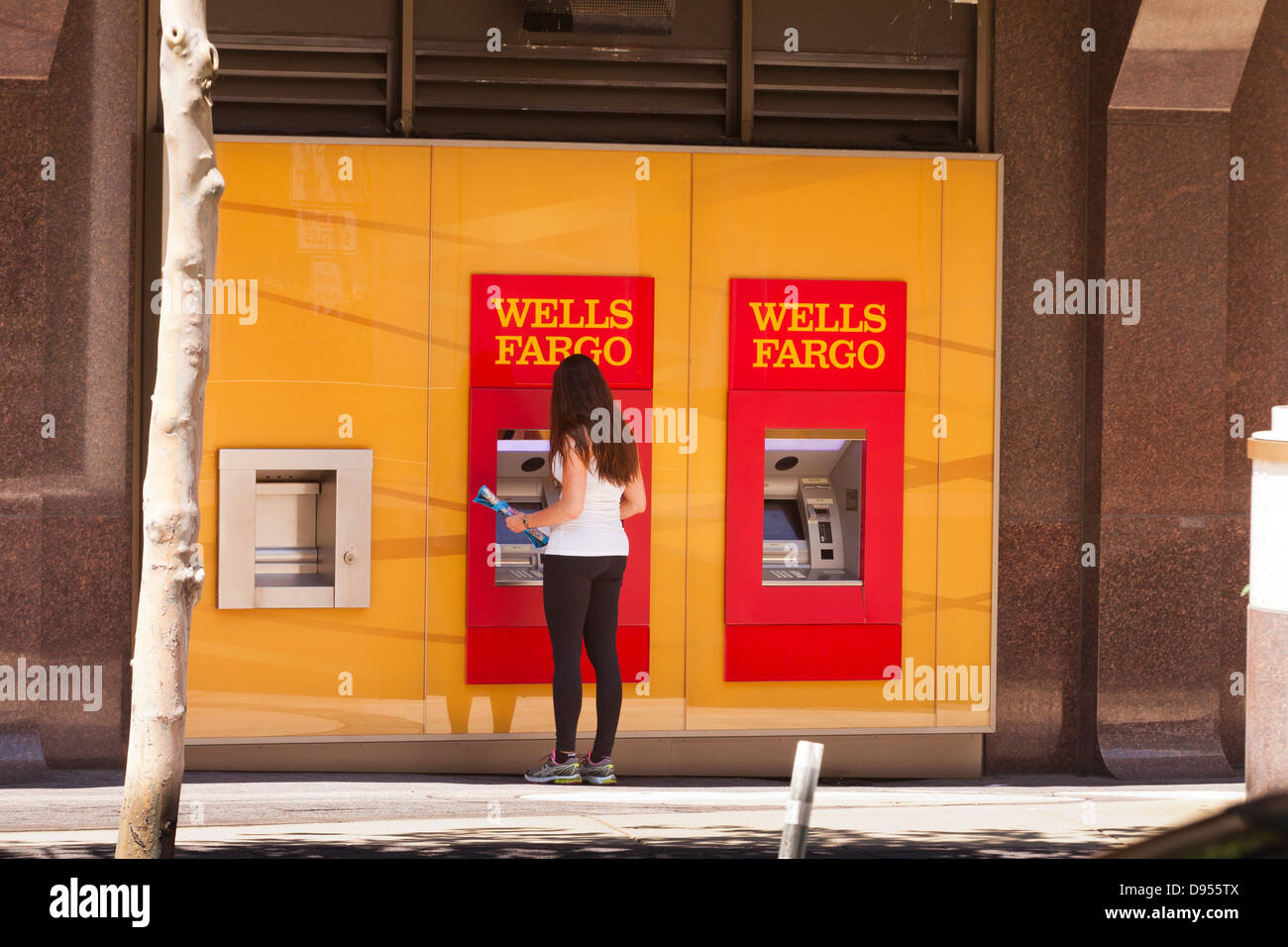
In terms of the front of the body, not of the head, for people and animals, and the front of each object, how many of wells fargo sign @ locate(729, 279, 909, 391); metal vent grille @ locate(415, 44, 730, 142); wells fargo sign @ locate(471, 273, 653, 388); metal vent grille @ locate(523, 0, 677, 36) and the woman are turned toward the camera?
4

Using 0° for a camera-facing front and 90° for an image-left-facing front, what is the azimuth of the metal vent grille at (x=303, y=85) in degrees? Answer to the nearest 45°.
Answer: approximately 0°

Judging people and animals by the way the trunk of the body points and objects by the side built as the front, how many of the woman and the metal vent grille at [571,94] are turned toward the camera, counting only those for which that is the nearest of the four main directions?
1

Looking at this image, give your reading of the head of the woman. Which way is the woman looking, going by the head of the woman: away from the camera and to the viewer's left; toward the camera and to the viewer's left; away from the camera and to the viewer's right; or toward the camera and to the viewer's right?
away from the camera and to the viewer's left

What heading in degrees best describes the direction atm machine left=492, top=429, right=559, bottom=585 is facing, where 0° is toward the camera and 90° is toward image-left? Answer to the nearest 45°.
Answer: approximately 0°

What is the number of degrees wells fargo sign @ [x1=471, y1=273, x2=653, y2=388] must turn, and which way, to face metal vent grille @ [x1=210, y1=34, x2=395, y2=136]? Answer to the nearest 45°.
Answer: approximately 90° to its right
